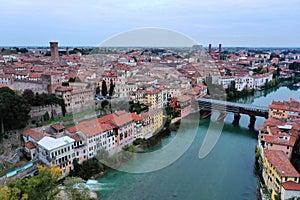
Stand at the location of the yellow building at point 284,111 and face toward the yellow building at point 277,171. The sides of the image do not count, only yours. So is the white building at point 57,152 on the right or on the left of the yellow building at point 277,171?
right

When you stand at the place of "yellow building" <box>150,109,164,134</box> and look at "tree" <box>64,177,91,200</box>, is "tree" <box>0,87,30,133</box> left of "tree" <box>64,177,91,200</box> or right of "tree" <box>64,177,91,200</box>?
right

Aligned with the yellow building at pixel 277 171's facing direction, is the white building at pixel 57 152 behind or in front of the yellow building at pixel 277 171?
in front

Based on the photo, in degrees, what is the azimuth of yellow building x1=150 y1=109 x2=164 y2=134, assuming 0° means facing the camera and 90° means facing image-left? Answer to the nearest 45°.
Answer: approximately 315°

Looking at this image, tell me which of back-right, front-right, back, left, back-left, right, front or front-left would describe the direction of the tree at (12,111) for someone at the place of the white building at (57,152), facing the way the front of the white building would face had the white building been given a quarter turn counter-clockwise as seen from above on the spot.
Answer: left

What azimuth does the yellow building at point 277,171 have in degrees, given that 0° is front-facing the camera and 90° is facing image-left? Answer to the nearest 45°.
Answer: approximately 45°

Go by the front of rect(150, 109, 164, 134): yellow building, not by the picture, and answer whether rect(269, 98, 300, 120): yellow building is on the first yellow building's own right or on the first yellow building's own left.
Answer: on the first yellow building's own left

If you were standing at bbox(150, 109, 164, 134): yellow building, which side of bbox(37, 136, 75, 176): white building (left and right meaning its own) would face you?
left

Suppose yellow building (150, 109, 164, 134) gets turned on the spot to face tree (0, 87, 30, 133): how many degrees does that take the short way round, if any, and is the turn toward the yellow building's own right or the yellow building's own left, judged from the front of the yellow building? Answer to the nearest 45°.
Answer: approximately 90° to the yellow building's own right

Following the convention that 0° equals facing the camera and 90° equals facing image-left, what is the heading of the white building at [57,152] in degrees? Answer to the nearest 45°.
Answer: approximately 315°

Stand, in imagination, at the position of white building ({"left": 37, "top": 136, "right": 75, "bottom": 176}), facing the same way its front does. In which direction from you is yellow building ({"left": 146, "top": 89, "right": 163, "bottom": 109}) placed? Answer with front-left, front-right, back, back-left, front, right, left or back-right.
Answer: left
